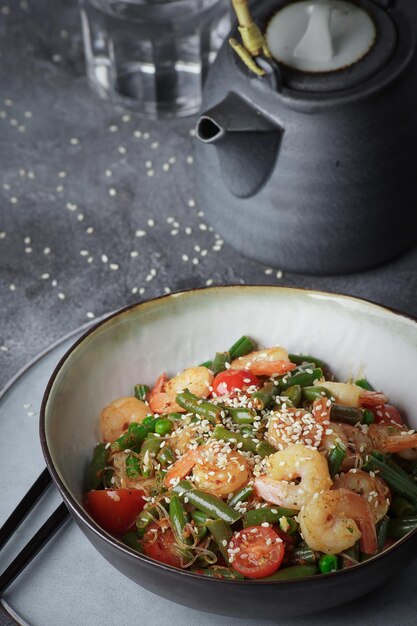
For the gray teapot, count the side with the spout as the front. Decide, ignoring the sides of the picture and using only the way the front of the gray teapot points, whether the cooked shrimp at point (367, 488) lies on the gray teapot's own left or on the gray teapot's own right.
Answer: on the gray teapot's own left

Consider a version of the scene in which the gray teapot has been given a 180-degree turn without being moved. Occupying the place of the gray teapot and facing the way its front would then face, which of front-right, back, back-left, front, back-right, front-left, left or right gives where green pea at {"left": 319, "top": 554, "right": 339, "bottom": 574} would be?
back-right

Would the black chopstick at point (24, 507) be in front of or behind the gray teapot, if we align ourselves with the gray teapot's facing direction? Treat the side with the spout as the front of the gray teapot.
in front

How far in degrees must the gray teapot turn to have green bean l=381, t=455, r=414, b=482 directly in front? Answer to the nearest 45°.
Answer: approximately 45° to its left

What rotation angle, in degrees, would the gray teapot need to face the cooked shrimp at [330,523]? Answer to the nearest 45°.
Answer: approximately 45° to its left

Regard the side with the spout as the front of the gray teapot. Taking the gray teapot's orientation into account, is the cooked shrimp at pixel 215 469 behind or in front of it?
in front

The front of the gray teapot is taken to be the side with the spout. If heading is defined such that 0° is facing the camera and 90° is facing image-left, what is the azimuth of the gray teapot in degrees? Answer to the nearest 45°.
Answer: approximately 45°
